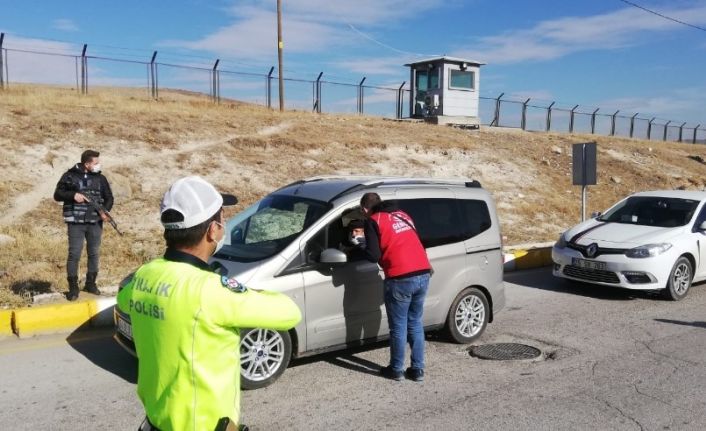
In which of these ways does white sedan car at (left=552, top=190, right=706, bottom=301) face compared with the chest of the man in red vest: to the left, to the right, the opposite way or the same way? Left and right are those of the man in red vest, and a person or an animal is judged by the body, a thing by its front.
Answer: to the left

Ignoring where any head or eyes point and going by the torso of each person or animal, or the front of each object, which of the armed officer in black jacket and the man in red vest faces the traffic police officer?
the armed officer in black jacket

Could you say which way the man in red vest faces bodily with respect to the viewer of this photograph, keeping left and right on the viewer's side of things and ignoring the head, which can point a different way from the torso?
facing away from the viewer and to the left of the viewer

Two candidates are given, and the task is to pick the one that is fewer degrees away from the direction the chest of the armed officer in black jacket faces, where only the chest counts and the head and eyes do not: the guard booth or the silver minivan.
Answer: the silver minivan

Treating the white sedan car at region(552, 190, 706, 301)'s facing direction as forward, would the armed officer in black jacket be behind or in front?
in front

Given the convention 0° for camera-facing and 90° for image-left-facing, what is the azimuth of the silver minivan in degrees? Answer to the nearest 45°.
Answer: approximately 45°

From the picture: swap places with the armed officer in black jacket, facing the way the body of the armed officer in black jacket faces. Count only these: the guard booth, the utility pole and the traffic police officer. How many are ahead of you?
1

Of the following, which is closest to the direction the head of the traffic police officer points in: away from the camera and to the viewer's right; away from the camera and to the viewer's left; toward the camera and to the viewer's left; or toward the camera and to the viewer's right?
away from the camera and to the viewer's right

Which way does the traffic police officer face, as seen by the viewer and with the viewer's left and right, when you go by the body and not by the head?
facing away from the viewer and to the right of the viewer

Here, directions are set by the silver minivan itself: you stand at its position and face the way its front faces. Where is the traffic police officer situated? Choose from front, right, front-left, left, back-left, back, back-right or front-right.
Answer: front-left

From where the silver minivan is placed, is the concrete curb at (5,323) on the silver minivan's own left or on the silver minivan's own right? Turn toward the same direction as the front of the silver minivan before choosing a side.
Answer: on the silver minivan's own right

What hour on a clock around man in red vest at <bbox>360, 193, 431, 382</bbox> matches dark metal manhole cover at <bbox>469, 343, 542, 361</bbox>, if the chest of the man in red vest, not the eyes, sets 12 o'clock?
The dark metal manhole cover is roughly at 3 o'clock from the man in red vest.

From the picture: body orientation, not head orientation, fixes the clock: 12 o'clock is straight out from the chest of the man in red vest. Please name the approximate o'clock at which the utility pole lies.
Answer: The utility pole is roughly at 1 o'clock from the man in red vest.
